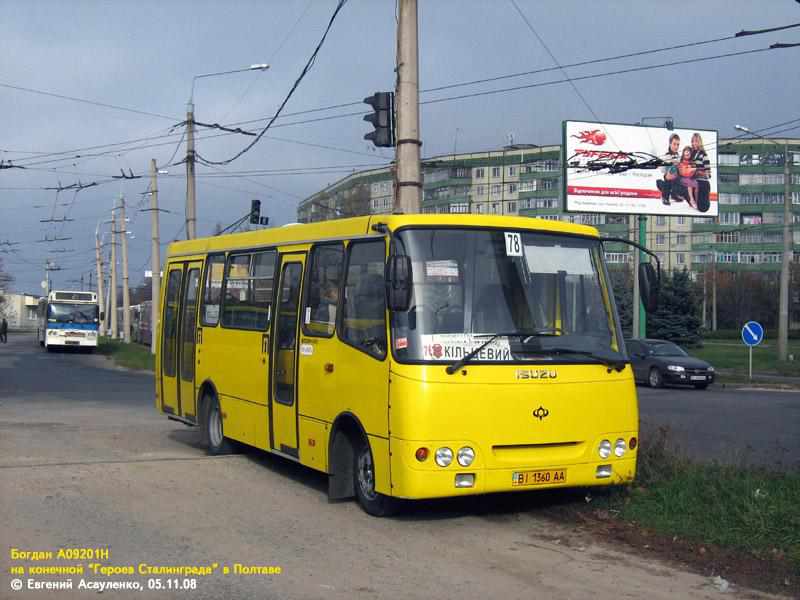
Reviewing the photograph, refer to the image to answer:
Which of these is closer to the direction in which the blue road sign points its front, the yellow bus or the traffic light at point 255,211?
the yellow bus

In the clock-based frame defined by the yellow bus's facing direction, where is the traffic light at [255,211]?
The traffic light is roughly at 7 o'clock from the yellow bus.

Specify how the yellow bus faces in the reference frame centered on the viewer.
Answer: facing the viewer and to the right of the viewer

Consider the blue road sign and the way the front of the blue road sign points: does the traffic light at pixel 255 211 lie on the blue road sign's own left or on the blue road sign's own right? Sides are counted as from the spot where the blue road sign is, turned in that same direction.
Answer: on the blue road sign's own right

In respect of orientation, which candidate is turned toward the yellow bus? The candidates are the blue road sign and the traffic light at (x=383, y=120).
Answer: the blue road sign

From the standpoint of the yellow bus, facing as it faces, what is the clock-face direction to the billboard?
The billboard is roughly at 8 o'clock from the yellow bus.

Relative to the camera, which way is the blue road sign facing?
toward the camera

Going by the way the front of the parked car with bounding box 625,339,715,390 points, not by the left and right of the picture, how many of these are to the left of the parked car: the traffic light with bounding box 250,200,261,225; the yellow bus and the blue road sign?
1

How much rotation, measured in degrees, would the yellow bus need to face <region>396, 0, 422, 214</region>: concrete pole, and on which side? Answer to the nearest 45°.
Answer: approximately 135° to its left

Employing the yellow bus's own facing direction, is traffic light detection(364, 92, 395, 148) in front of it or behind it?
behind
